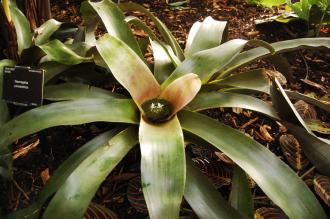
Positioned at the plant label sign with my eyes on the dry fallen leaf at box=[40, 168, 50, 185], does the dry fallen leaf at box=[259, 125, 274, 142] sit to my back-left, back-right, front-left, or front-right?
front-left

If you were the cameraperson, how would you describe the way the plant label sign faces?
facing the viewer

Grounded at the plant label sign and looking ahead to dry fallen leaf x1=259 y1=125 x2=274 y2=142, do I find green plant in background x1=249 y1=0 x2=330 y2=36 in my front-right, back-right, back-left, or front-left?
front-left

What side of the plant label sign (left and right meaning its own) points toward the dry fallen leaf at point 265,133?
left

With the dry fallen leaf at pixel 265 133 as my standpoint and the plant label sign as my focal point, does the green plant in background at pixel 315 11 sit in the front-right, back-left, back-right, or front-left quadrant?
back-right

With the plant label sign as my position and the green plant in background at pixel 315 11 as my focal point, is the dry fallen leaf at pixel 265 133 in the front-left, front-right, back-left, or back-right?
front-right

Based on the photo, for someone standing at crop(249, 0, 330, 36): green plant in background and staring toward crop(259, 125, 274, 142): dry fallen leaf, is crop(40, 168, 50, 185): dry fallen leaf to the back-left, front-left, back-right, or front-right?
front-right

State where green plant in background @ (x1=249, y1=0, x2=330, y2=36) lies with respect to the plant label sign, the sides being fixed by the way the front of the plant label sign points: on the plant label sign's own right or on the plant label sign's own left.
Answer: on the plant label sign's own left
